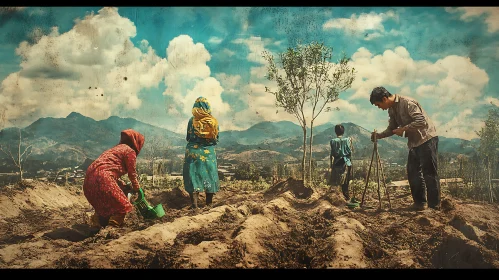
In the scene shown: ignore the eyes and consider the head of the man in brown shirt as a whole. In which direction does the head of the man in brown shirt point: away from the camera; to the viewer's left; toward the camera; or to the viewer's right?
to the viewer's left

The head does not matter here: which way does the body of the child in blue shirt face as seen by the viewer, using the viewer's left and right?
facing away from the viewer

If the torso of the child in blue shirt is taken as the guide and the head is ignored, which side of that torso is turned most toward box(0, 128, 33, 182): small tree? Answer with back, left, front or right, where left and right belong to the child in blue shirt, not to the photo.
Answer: left

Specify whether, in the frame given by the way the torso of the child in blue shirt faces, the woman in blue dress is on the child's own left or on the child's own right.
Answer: on the child's own left
